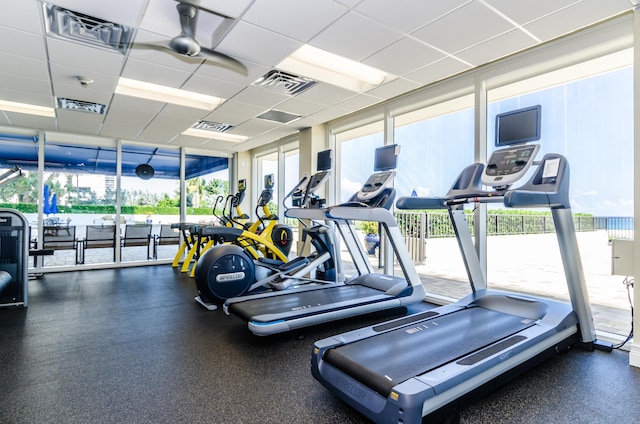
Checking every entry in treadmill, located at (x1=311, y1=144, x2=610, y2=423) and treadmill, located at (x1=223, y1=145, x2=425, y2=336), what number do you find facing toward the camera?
0

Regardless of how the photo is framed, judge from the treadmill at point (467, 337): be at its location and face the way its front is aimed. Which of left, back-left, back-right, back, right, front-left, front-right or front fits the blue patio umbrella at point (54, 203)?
back-left

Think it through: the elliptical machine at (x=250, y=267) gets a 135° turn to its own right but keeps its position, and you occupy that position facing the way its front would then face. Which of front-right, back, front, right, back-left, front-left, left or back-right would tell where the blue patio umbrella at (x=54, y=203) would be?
right

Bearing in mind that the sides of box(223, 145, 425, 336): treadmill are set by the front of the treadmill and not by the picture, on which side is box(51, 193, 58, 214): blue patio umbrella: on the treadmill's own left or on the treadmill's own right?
on the treadmill's own left

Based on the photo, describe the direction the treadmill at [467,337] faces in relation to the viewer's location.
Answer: facing away from the viewer and to the right of the viewer

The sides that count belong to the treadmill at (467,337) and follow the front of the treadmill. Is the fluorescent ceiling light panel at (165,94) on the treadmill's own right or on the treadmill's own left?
on the treadmill's own left

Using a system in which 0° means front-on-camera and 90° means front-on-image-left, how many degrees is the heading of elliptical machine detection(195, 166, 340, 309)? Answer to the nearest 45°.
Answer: approximately 270°

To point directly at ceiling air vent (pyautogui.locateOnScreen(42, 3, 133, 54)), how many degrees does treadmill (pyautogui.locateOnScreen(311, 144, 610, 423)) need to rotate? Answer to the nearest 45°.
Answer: approximately 135° to its left

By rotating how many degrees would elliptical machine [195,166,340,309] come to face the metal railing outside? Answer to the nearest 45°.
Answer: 0° — it already faces it

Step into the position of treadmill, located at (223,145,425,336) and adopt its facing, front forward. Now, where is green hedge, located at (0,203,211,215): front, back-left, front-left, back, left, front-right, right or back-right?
left

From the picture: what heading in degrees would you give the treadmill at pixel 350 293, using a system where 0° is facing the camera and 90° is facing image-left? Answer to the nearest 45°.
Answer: approximately 225°

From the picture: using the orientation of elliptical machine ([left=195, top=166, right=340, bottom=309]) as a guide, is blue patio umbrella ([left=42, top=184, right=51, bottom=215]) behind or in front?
behind
